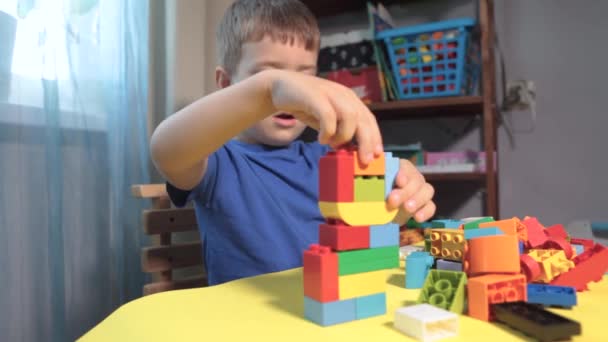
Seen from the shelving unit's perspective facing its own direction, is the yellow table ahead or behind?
ahead

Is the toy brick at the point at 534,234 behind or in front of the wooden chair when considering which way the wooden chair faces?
in front

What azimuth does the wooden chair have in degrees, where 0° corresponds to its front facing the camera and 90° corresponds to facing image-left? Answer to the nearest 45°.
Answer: approximately 315°

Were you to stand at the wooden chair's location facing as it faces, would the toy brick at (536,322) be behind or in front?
in front

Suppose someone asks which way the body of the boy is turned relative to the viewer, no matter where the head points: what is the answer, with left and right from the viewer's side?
facing the viewer and to the right of the viewer
